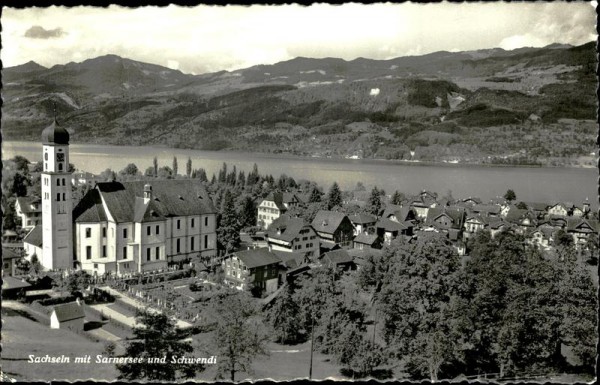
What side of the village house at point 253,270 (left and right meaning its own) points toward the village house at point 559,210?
back

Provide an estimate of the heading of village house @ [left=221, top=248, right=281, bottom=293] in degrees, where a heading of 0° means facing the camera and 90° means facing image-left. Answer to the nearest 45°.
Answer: approximately 45°

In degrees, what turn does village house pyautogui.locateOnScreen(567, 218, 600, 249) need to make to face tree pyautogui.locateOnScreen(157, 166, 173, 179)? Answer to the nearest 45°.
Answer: approximately 90° to its right

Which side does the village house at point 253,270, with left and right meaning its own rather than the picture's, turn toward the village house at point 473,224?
back

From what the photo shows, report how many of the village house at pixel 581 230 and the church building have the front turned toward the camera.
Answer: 1

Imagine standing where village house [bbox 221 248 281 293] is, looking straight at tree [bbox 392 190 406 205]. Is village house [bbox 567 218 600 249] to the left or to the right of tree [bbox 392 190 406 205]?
right

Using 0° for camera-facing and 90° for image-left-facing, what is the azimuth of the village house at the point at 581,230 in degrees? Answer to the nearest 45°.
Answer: approximately 0°

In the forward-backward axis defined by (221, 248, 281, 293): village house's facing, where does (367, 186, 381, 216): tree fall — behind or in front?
behind

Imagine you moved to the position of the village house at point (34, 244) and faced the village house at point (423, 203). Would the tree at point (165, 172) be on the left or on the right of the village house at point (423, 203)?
left
